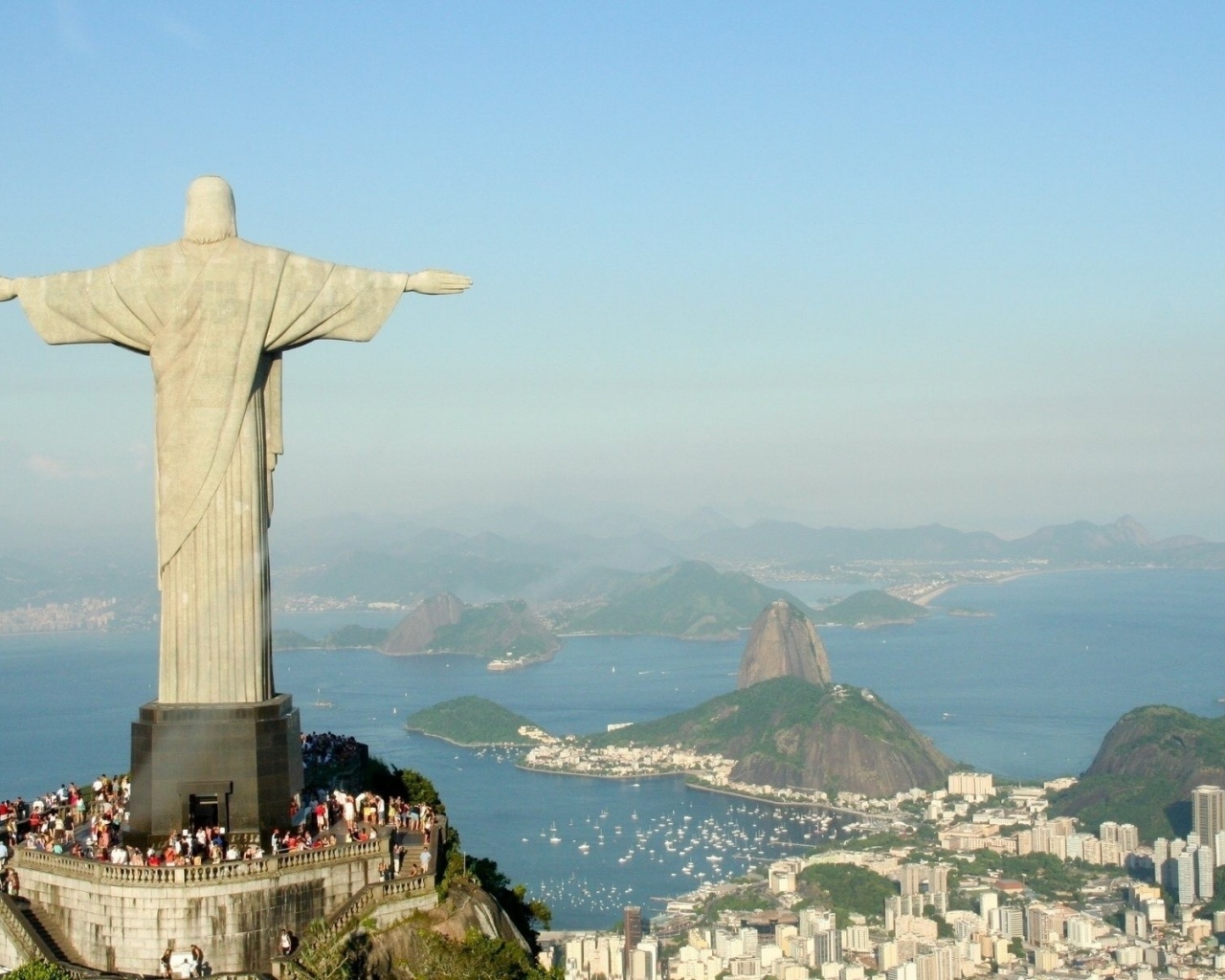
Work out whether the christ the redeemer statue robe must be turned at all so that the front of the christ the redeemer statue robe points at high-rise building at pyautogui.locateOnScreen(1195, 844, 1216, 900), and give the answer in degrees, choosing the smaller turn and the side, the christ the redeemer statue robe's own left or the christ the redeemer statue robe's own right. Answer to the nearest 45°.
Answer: approximately 45° to the christ the redeemer statue robe's own right

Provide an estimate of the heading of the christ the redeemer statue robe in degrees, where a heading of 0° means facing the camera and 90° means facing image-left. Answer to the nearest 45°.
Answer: approximately 180°

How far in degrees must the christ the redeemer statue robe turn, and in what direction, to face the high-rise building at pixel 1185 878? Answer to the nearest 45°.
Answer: approximately 45° to its right
